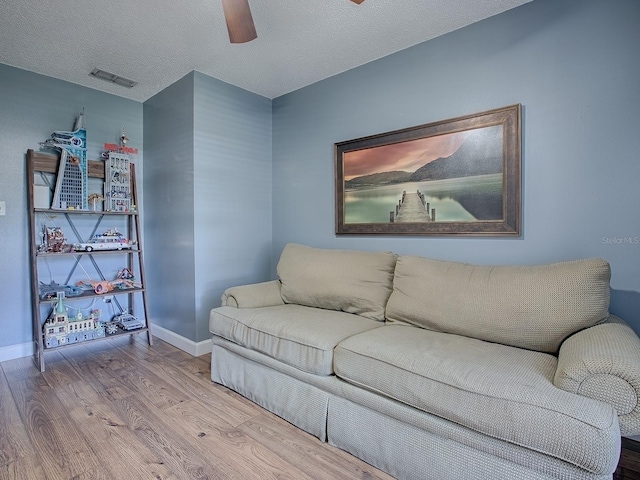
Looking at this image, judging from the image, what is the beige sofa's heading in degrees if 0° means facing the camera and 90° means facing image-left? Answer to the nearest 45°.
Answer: approximately 45°

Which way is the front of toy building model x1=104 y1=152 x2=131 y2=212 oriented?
toward the camera

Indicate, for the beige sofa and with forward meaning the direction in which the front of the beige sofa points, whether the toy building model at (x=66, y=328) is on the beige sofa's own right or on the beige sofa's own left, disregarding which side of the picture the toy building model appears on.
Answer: on the beige sofa's own right

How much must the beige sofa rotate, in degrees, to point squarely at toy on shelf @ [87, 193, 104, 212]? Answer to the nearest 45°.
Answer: approximately 45° to its right

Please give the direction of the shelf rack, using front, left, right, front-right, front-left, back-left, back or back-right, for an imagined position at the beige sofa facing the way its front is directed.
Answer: front-right

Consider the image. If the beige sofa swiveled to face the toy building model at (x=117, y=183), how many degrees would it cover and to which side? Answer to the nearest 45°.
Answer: approximately 45° to its right

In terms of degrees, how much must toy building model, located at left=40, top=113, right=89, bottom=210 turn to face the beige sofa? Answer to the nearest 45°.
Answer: approximately 45° to its left

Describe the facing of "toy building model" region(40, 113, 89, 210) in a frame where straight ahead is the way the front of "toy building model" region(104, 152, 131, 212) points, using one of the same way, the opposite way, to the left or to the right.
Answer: the same way

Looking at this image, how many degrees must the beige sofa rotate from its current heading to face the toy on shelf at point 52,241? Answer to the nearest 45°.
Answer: approximately 45° to its right

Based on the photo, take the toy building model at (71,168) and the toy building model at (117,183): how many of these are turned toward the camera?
2

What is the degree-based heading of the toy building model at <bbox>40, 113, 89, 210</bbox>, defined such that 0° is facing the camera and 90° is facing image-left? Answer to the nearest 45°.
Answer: approximately 0°
